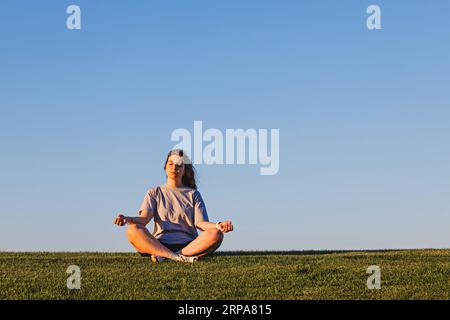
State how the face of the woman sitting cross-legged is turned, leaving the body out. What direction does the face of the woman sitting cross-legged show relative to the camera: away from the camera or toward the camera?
toward the camera

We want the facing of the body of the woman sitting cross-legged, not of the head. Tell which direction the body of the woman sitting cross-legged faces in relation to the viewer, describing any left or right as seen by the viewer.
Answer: facing the viewer
